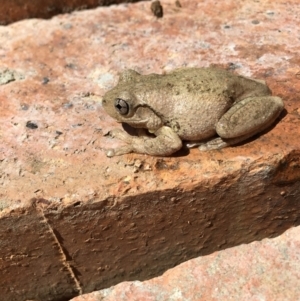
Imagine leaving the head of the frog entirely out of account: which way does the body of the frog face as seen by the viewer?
to the viewer's left
